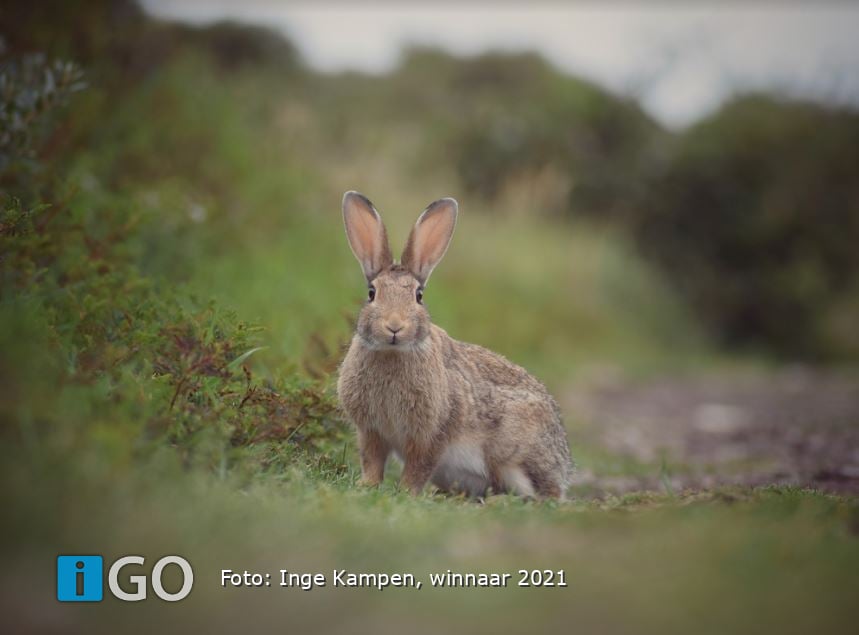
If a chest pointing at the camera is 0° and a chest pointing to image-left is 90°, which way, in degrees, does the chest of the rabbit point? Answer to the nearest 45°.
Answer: approximately 45°
